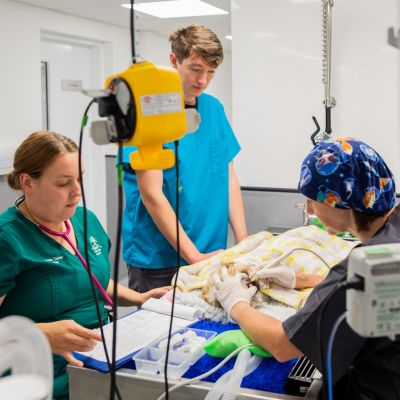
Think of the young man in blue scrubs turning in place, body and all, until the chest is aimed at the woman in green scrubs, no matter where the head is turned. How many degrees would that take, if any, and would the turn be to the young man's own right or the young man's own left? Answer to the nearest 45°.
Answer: approximately 90° to the young man's own right

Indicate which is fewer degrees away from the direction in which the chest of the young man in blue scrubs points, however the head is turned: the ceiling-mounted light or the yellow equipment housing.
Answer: the yellow equipment housing

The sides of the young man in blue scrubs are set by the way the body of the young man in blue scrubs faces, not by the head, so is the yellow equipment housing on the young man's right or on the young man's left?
on the young man's right

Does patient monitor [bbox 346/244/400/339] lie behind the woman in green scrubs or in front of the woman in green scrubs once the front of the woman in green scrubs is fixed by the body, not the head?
in front

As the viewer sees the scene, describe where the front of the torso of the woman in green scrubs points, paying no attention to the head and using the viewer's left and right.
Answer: facing the viewer and to the right of the viewer

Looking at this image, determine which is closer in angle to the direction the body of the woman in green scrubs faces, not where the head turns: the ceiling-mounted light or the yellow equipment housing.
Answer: the yellow equipment housing

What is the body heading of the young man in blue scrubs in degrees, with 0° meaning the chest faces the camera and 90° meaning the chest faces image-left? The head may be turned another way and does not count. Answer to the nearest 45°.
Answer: approximately 315°

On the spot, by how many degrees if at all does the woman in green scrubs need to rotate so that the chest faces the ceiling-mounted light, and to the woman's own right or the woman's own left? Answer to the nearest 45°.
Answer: approximately 135° to the woman's own left

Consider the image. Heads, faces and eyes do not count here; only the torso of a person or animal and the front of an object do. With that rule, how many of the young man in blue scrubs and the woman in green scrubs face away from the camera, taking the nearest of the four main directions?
0
